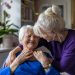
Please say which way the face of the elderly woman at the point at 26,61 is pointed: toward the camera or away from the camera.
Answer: toward the camera

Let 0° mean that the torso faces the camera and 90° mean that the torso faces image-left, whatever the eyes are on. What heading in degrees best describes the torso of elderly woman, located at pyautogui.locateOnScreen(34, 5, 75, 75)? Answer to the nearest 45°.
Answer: approximately 90°
